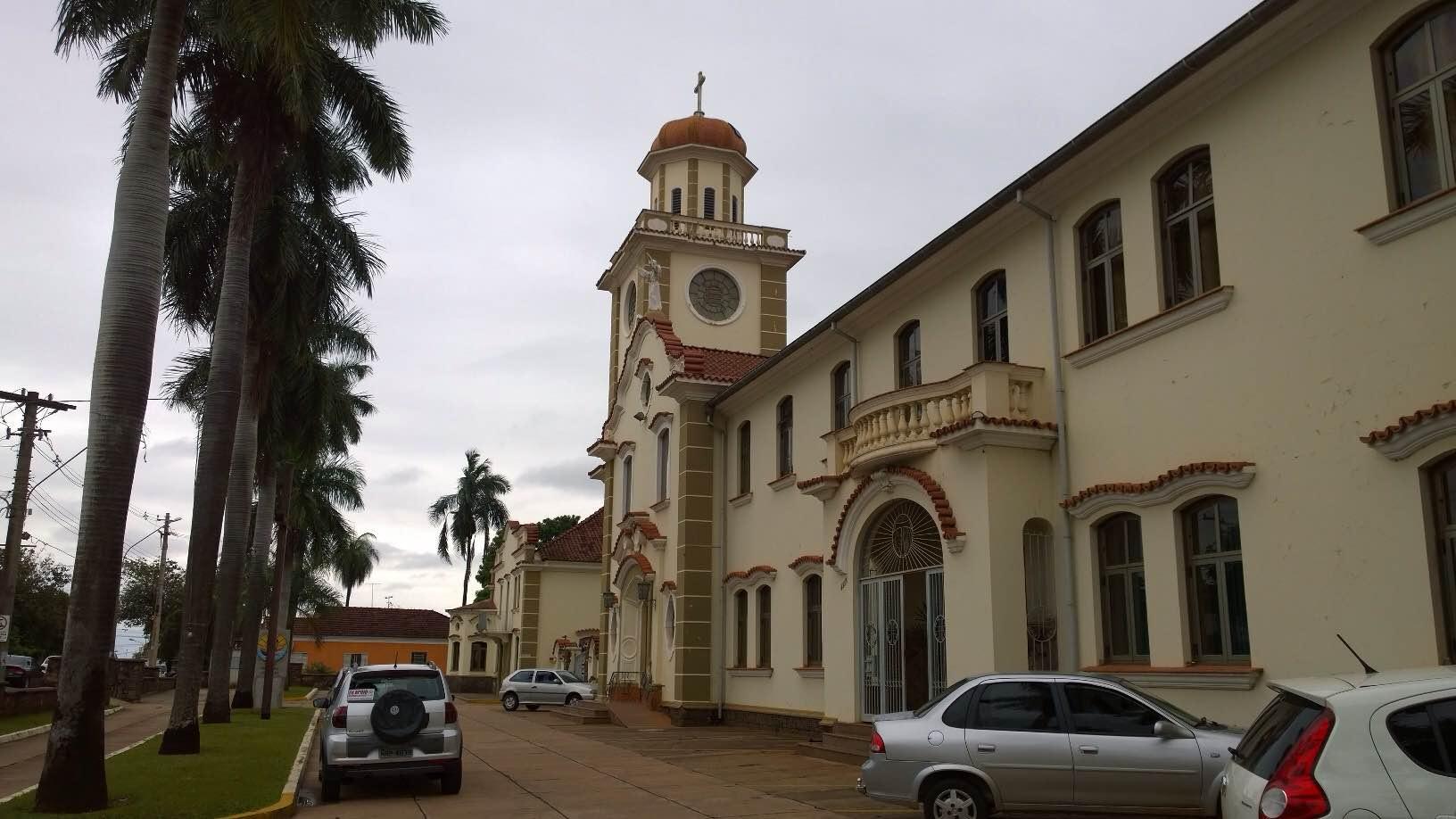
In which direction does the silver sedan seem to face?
to the viewer's right

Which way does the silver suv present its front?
away from the camera

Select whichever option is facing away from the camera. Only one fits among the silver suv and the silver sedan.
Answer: the silver suv

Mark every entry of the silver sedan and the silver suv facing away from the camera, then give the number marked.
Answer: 1

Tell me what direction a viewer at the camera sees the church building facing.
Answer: facing the viewer and to the left of the viewer

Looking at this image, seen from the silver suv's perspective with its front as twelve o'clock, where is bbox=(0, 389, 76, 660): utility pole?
The utility pole is roughly at 11 o'clock from the silver suv.

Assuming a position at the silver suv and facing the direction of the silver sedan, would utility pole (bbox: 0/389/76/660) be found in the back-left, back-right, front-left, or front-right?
back-left

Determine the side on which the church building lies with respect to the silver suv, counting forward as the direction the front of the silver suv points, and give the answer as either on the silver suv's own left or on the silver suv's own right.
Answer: on the silver suv's own right

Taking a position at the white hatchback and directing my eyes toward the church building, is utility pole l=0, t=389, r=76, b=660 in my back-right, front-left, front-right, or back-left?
front-left

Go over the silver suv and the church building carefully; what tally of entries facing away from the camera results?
1

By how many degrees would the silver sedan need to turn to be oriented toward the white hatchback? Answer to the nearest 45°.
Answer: approximately 90° to its right

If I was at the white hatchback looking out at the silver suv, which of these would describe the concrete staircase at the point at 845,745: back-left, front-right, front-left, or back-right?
front-right

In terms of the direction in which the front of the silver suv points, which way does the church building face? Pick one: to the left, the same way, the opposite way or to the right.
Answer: to the left
